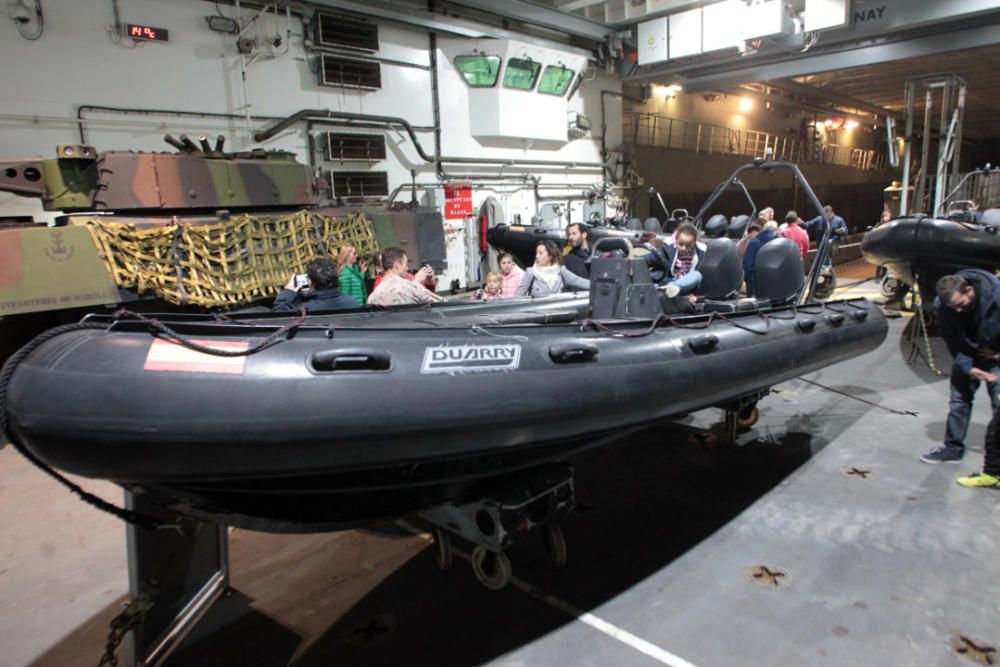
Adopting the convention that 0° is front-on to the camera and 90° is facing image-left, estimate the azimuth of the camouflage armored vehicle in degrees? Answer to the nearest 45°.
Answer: approximately 45°

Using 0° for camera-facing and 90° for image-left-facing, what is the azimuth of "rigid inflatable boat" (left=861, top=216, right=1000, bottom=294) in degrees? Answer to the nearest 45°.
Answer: approximately 45°

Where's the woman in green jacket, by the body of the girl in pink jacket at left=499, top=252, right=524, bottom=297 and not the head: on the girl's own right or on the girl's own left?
on the girl's own right

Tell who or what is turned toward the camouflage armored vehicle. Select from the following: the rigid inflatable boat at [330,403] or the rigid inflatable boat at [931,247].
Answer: the rigid inflatable boat at [931,247]

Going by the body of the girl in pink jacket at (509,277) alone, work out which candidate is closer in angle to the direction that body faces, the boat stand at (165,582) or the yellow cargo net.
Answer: the boat stand

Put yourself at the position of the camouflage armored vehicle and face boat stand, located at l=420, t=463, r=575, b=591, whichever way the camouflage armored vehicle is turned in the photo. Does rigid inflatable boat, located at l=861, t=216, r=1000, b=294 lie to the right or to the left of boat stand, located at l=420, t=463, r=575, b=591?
left

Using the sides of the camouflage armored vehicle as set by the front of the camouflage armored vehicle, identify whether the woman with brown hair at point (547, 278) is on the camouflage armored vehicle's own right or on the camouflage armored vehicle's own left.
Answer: on the camouflage armored vehicle's own left

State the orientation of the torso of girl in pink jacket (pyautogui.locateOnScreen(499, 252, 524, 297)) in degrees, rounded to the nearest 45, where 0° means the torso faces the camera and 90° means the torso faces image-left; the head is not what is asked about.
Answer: approximately 45°

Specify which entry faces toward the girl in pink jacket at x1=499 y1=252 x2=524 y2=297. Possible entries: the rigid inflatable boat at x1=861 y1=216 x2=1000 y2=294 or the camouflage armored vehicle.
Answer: the rigid inflatable boat

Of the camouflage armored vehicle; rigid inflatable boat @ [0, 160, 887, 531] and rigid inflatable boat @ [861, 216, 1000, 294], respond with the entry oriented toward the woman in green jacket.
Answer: rigid inflatable boat @ [861, 216, 1000, 294]
